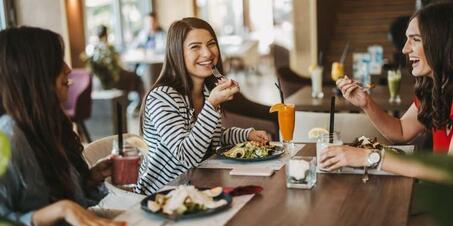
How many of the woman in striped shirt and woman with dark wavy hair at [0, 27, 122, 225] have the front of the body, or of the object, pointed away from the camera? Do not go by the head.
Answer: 0

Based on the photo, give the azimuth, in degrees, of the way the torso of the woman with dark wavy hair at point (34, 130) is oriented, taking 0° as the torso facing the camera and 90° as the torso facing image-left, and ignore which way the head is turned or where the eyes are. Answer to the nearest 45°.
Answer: approximately 270°

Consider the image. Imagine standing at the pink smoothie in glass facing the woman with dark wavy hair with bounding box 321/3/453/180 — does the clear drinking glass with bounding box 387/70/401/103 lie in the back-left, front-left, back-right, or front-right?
front-left

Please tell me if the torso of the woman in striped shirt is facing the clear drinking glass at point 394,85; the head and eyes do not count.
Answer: no

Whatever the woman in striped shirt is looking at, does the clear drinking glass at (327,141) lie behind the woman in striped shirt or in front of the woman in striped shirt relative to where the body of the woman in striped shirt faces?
in front

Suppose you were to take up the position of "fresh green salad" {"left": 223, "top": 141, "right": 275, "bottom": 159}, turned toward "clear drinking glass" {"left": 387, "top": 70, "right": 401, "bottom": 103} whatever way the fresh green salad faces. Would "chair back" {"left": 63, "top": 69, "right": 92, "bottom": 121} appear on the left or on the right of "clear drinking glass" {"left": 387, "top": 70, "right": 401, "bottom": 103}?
left

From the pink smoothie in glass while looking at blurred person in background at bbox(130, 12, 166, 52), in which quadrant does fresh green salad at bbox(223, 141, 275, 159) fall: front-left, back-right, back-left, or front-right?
front-right

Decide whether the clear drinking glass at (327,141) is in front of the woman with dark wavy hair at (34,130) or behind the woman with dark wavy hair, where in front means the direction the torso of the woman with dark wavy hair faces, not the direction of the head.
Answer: in front

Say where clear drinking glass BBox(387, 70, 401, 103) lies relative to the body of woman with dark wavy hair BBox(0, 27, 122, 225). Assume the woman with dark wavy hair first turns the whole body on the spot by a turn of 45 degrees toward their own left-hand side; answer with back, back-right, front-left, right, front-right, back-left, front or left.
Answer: front

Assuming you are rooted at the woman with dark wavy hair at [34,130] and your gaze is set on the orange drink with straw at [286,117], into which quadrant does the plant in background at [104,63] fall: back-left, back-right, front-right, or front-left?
front-left

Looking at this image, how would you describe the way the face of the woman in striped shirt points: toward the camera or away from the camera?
toward the camera

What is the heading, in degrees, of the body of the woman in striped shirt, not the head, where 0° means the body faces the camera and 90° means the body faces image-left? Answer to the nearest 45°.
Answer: approximately 315°

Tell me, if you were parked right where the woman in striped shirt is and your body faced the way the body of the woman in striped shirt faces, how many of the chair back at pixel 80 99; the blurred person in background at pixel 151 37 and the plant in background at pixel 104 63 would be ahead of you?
0

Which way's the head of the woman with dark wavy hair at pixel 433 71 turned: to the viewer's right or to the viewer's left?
to the viewer's left

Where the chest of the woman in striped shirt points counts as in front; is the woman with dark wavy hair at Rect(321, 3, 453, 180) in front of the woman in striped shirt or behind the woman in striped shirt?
in front
